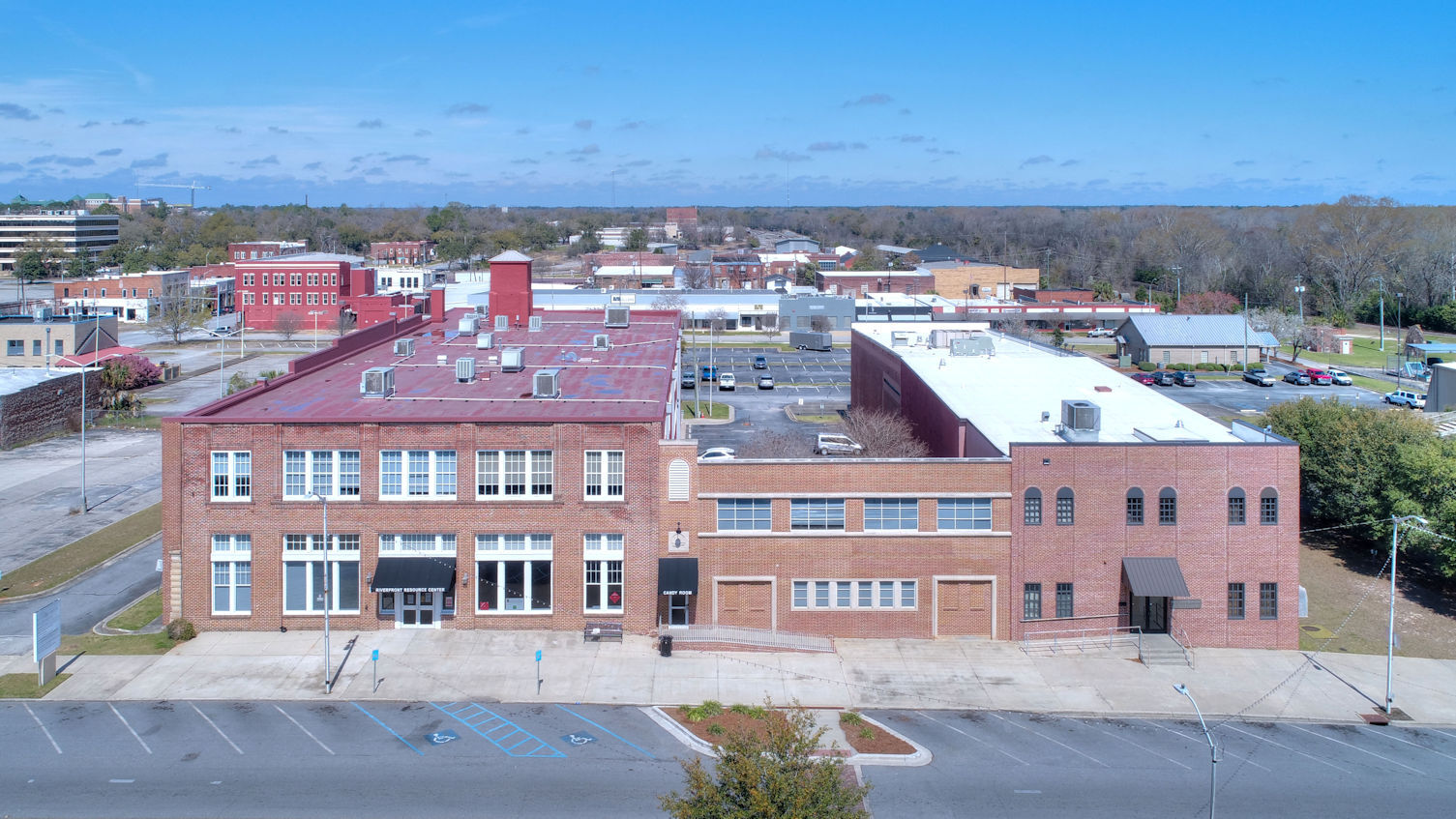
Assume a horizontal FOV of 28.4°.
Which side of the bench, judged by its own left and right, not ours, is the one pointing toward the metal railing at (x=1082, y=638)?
left

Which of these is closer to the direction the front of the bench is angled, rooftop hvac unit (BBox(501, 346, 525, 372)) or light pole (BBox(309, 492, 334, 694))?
the light pole

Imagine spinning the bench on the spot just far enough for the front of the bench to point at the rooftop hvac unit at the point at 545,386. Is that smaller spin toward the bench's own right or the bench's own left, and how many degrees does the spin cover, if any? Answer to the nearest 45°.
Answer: approximately 180°

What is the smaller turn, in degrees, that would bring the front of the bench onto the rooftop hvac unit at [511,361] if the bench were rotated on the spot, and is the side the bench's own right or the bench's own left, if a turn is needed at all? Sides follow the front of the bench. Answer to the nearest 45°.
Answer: approximately 180°

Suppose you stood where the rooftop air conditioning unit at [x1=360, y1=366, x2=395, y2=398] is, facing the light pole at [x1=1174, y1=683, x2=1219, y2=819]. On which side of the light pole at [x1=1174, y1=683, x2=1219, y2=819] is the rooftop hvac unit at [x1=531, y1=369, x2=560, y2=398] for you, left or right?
left

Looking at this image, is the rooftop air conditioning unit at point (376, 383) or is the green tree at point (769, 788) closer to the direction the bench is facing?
the green tree

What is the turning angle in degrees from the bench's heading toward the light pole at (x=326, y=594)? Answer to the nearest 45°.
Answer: approximately 90° to its right

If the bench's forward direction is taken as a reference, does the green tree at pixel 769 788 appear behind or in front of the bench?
in front

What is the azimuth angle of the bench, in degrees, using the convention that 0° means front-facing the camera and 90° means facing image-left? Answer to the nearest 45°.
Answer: approximately 0°
